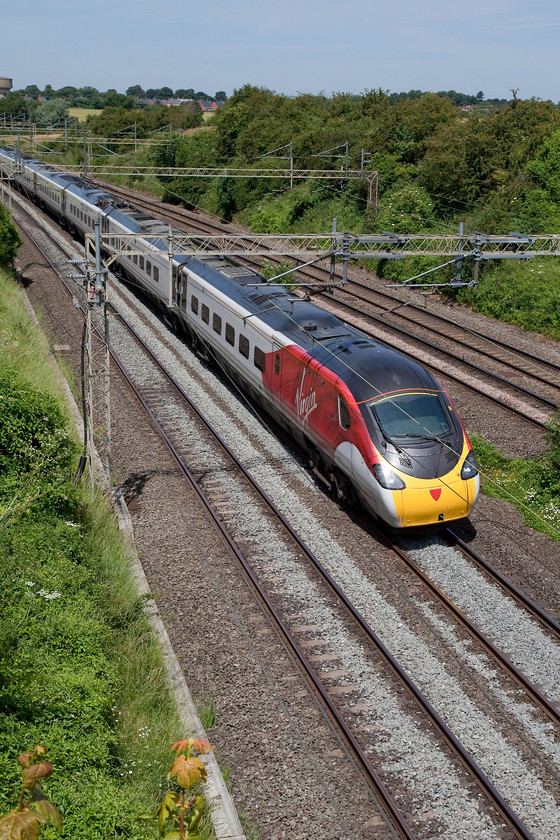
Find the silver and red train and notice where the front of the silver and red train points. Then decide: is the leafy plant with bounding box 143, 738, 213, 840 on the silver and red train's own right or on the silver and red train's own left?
on the silver and red train's own right

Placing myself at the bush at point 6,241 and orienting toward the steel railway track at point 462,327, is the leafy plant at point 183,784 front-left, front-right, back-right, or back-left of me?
front-right

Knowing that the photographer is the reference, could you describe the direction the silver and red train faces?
facing the viewer and to the right of the viewer

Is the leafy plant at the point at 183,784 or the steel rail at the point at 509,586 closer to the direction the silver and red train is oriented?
the steel rail

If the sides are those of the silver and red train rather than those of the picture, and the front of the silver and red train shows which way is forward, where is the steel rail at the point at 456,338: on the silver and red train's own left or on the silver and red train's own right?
on the silver and red train's own left

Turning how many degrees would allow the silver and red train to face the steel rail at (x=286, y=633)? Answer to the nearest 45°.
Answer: approximately 45° to its right

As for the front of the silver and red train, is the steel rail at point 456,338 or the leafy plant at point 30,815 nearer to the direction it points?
the leafy plant
